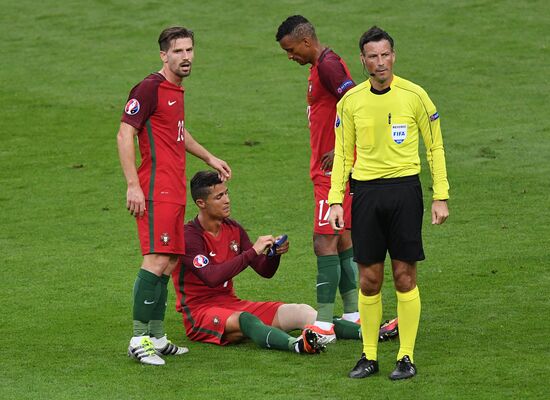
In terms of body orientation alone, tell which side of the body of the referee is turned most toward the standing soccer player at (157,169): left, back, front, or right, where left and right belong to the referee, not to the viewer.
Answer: right

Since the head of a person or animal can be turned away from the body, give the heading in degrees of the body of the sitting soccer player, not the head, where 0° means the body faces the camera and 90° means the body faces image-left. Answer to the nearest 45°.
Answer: approximately 315°
